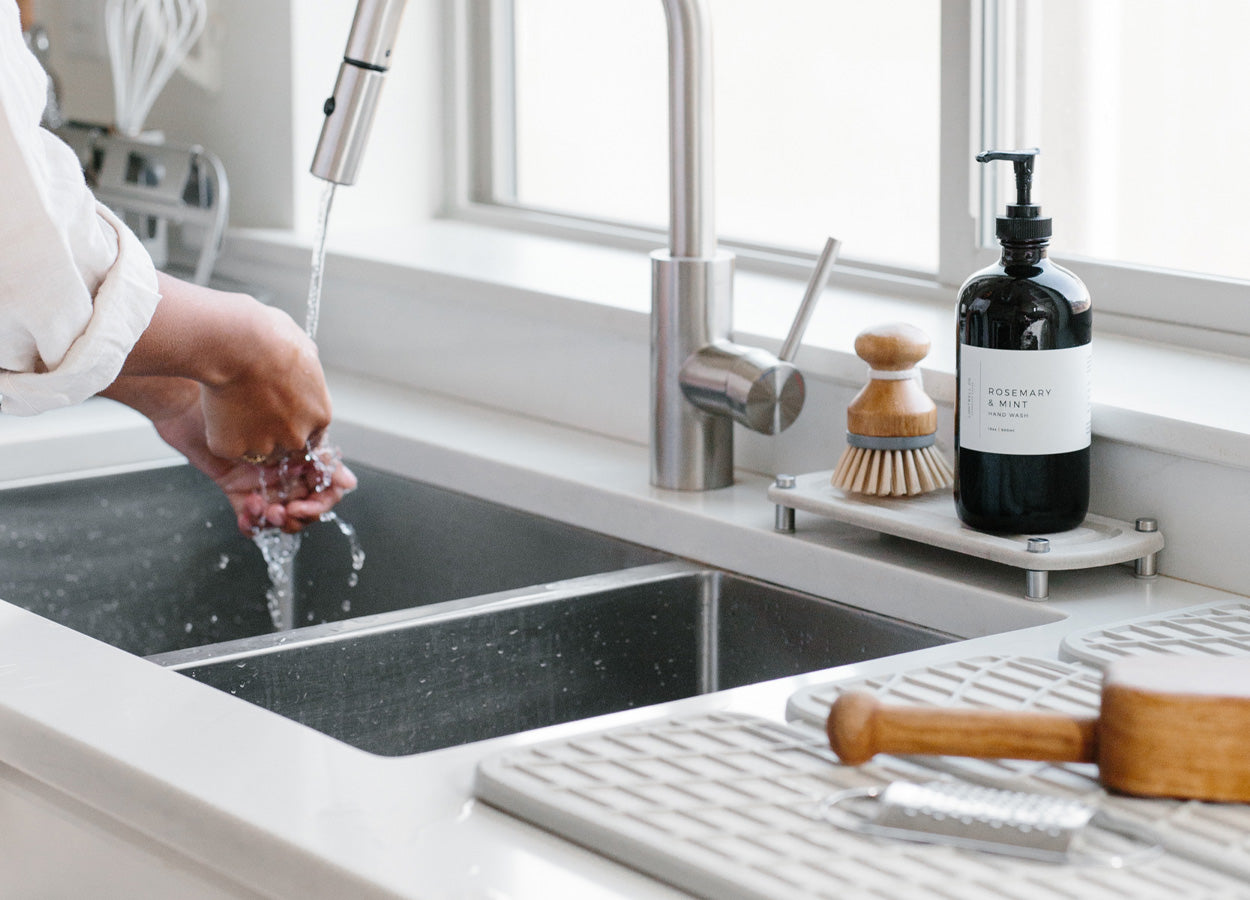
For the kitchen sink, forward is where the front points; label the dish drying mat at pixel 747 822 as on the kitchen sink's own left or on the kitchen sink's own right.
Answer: on the kitchen sink's own left

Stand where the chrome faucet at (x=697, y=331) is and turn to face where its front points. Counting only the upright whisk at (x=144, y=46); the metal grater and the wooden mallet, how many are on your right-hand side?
1

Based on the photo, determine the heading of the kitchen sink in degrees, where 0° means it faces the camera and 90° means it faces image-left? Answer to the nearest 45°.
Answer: approximately 45°

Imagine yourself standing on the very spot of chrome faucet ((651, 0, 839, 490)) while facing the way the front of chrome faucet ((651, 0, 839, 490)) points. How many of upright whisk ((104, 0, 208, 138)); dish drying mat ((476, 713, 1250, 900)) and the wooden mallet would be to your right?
1
